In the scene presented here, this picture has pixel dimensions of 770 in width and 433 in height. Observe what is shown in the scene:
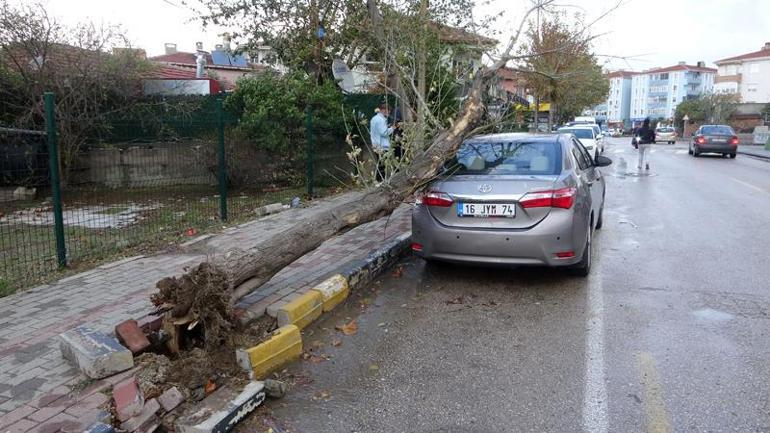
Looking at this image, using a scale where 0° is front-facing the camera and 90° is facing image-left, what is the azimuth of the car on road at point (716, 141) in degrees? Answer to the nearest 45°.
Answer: approximately 180°

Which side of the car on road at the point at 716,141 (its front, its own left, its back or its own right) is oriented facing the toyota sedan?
back

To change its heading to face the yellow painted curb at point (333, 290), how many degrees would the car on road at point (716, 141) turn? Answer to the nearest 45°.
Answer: approximately 180°

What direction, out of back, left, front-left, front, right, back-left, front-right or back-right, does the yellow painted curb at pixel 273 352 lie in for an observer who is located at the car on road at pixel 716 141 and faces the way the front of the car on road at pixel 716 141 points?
back

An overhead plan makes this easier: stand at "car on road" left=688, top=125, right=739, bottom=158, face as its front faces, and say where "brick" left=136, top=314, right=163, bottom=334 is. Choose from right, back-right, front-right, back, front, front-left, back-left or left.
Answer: back

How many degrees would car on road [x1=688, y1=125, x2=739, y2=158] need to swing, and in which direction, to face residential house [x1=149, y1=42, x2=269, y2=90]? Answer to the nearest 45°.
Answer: approximately 135° to its left

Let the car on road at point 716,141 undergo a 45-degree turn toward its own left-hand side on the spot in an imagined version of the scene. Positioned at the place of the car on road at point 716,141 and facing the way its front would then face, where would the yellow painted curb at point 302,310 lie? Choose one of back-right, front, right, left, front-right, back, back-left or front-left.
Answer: back-left

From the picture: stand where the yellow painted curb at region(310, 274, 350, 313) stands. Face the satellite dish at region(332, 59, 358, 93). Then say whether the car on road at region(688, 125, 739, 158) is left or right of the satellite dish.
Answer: right

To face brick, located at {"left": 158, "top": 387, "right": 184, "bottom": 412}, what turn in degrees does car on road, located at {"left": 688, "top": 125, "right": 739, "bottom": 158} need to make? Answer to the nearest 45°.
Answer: approximately 180°

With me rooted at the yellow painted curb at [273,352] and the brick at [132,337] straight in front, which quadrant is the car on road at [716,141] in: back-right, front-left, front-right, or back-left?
back-right

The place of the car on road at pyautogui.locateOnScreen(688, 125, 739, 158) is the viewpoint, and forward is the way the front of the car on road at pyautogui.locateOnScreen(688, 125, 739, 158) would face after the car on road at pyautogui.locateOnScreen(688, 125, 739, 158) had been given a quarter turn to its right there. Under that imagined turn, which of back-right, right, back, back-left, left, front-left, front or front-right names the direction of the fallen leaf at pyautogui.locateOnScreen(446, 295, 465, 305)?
right

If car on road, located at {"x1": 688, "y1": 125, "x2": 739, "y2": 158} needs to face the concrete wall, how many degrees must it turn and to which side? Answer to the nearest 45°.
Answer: approximately 180°

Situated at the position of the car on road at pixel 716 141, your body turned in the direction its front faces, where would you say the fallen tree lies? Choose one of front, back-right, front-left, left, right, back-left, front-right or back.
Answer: back

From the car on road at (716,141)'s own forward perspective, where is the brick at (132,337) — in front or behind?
behind

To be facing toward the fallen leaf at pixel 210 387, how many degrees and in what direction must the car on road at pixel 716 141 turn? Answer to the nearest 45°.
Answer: approximately 180°

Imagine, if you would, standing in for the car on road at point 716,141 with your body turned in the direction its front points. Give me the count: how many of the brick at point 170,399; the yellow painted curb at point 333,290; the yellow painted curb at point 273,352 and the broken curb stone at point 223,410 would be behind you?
4
